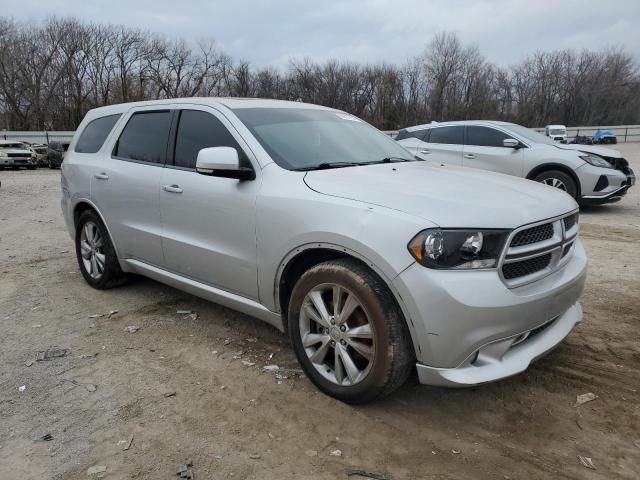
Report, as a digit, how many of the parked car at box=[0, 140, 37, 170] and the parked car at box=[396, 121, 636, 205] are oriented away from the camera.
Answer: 0

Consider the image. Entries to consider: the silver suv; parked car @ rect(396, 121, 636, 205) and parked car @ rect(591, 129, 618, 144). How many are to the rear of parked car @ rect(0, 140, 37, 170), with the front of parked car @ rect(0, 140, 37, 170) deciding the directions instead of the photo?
0

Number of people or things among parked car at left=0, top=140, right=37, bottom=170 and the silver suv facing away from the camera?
0

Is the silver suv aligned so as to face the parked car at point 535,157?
no

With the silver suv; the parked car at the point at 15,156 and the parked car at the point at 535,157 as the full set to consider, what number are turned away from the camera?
0

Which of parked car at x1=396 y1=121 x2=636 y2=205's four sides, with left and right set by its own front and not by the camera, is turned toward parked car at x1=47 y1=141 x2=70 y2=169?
back

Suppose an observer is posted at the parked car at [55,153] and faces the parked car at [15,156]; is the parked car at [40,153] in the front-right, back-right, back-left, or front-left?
front-right

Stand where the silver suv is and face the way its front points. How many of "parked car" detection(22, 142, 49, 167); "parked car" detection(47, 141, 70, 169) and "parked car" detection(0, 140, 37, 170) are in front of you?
0

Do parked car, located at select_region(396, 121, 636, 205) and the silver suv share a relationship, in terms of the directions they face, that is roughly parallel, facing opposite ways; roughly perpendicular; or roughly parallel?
roughly parallel

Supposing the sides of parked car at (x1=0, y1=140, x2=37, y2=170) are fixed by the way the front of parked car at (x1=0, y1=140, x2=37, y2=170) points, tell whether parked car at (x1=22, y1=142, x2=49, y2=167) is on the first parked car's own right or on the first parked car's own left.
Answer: on the first parked car's own left

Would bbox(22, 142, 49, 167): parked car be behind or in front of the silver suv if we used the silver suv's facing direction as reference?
behind

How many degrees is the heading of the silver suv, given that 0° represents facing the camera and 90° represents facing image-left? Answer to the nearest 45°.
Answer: approximately 315°

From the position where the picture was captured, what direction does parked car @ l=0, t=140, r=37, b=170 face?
facing the viewer and to the right of the viewer

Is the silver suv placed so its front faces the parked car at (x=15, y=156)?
no

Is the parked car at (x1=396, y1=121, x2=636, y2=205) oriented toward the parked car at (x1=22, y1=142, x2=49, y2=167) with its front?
no
